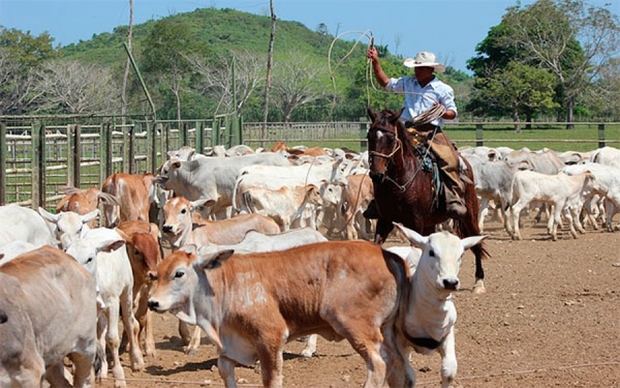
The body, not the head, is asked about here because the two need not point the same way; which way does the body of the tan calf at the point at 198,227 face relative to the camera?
to the viewer's left

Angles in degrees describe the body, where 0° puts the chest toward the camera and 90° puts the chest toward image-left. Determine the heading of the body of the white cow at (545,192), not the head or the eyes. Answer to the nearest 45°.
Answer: approximately 270°

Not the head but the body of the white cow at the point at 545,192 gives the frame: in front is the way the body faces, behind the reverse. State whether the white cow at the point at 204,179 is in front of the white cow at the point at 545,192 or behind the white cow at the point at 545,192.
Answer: behind

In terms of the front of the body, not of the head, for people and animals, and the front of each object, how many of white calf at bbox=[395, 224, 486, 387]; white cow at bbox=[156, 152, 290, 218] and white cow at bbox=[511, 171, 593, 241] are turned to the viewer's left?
1

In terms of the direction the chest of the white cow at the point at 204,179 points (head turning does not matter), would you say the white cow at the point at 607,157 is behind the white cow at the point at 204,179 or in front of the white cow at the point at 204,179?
behind

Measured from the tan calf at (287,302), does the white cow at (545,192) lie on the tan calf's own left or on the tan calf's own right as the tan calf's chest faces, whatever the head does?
on the tan calf's own right

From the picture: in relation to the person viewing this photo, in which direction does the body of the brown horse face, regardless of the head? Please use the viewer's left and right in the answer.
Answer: facing the viewer and to the left of the viewer

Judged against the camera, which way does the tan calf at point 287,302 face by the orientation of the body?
to the viewer's left

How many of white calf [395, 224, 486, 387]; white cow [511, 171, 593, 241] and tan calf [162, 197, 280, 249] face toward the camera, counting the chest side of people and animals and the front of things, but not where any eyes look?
1
